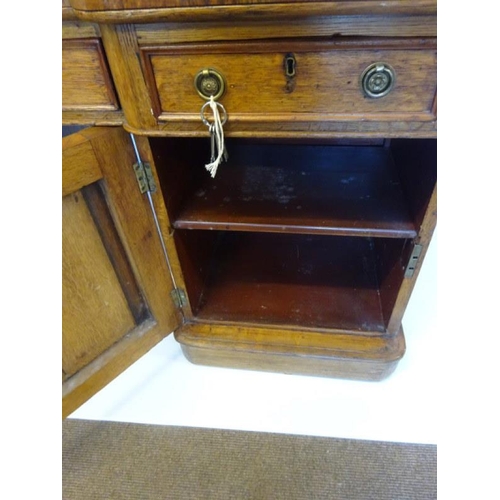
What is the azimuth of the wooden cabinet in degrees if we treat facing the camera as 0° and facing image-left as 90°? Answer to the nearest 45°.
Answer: approximately 0°
